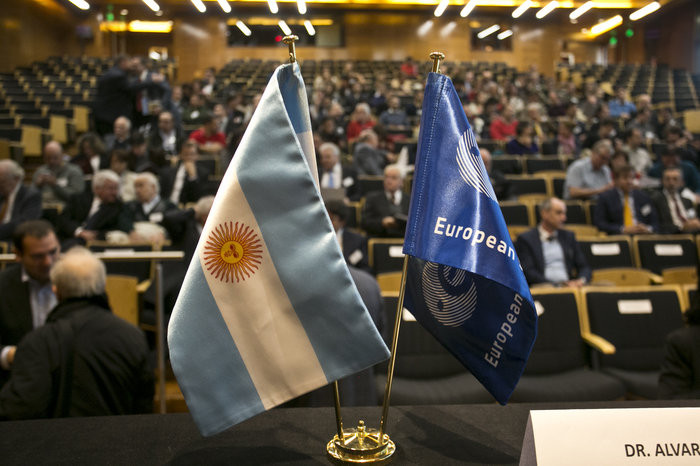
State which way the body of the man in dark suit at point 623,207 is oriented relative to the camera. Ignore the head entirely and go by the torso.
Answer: toward the camera

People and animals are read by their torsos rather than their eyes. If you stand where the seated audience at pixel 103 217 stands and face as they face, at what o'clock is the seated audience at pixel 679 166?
the seated audience at pixel 679 166 is roughly at 9 o'clock from the seated audience at pixel 103 217.

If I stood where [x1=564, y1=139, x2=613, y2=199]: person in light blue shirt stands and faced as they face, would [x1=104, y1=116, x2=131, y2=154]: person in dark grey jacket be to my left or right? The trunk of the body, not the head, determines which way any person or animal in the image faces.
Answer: on my right

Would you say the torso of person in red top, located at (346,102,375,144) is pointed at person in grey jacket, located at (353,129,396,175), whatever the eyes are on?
yes

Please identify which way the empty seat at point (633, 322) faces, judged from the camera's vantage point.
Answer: facing the viewer

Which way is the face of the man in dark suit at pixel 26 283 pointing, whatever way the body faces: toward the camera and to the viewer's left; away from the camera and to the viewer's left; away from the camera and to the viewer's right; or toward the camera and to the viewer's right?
toward the camera and to the viewer's right

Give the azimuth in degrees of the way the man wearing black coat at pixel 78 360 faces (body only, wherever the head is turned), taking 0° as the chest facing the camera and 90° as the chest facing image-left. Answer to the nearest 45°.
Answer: approximately 180°

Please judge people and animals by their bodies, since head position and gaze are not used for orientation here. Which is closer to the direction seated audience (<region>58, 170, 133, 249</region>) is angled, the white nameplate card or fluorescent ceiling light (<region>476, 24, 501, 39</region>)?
the white nameplate card

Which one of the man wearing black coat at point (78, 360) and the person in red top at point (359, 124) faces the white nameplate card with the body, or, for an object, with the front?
the person in red top

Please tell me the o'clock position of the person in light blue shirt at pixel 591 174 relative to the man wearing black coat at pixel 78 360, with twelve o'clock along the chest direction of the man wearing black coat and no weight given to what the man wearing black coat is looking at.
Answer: The person in light blue shirt is roughly at 2 o'clock from the man wearing black coat.

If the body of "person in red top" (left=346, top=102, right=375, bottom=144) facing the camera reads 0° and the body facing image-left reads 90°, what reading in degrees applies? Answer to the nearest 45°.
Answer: approximately 0°

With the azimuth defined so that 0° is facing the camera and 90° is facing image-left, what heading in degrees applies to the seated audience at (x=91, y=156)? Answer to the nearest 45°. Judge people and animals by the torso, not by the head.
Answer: approximately 315°

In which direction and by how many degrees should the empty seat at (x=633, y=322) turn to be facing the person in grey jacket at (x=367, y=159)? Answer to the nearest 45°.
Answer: approximately 135° to its right

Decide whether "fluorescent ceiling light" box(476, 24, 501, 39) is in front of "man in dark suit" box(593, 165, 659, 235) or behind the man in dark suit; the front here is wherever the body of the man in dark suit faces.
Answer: behind

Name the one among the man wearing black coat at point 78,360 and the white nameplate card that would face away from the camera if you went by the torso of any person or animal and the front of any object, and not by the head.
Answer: the man wearing black coat

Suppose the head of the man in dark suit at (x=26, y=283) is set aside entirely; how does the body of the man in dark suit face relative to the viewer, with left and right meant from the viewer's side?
facing the viewer and to the right of the viewer

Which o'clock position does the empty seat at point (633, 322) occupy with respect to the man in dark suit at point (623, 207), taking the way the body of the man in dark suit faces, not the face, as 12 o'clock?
The empty seat is roughly at 12 o'clock from the man in dark suit.

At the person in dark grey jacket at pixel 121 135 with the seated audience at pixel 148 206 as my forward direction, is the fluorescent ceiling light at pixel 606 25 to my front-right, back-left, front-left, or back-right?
back-left
